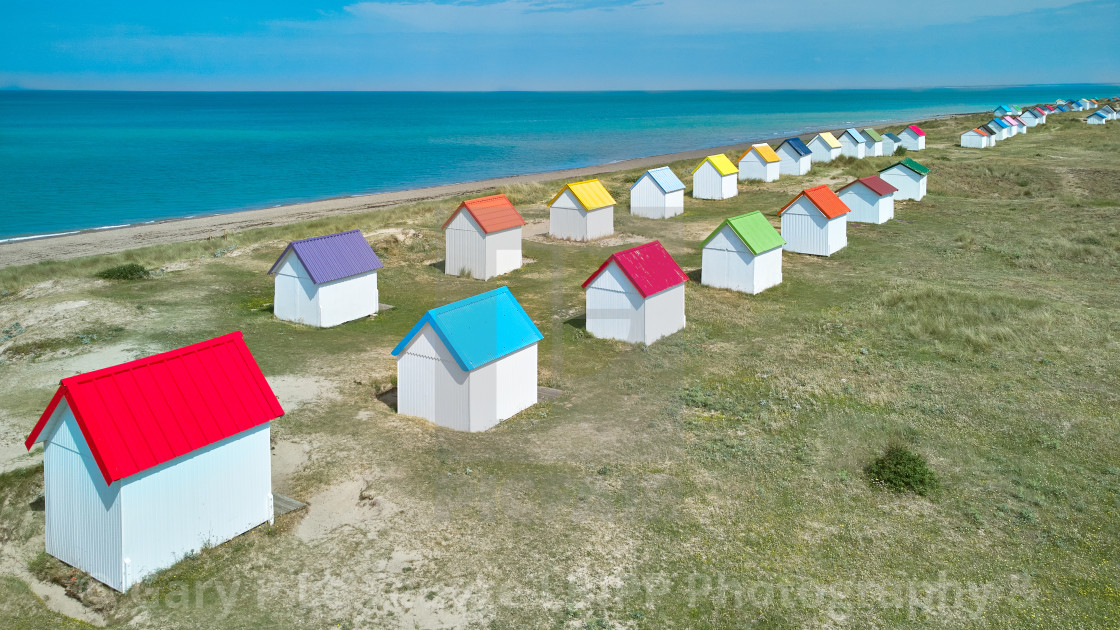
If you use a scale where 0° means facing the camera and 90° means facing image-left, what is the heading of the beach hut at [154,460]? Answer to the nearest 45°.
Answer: approximately 225°

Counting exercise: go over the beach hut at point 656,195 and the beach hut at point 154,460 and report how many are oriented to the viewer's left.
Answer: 0

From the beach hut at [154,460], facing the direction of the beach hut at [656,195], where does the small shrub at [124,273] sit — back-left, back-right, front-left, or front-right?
front-left

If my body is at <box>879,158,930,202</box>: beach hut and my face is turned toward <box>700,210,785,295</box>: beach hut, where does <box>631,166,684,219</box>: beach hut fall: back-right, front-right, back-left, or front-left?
front-right

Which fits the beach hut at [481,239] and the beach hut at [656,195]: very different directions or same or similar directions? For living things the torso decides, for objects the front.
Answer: same or similar directions

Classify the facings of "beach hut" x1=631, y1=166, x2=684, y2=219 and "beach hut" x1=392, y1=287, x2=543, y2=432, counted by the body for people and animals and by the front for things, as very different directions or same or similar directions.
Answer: same or similar directions

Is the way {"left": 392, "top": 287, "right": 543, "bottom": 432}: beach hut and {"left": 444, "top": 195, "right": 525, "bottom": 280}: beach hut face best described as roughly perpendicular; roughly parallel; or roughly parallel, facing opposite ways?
roughly parallel

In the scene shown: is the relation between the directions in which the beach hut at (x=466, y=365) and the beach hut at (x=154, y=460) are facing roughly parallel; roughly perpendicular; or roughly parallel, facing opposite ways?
roughly parallel

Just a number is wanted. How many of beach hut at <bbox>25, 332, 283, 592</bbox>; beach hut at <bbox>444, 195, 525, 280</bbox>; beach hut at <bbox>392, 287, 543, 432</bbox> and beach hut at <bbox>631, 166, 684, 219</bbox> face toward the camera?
0
